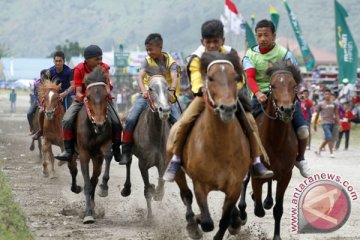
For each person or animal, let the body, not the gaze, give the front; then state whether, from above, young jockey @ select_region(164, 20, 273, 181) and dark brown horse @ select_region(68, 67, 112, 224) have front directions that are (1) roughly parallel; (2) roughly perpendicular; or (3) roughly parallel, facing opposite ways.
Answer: roughly parallel

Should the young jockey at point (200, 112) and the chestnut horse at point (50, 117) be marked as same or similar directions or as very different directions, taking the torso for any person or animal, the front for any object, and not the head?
same or similar directions

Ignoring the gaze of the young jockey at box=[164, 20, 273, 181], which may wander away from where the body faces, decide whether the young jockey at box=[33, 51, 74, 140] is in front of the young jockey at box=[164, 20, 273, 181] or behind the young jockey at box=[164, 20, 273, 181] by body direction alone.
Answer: behind

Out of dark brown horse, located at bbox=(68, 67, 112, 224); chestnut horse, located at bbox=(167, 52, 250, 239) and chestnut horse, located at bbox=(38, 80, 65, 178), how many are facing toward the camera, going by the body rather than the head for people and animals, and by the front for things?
3

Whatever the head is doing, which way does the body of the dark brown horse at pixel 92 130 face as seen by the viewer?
toward the camera

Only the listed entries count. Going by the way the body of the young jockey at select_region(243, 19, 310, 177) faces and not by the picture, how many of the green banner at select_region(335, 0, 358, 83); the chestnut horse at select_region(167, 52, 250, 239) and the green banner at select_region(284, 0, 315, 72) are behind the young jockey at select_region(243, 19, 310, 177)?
2

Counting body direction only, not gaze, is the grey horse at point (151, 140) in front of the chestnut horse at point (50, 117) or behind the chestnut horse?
in front

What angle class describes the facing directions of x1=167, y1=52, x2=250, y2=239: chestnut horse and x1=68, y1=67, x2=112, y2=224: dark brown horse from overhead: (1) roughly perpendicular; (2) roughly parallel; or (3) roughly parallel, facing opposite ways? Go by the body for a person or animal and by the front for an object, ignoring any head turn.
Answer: roughly parallel

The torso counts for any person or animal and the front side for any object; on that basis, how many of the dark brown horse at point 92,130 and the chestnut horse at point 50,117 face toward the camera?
2

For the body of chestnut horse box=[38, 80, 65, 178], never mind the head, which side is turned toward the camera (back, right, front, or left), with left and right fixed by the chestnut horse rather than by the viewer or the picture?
front

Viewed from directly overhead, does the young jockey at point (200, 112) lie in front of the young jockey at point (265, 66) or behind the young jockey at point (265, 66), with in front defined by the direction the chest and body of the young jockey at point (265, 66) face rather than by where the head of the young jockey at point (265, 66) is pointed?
in front

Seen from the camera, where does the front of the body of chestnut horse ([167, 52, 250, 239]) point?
toward the camera

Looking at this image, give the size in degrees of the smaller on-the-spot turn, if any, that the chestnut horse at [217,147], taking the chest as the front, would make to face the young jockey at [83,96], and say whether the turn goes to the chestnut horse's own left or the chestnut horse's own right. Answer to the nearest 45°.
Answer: approximately 135° to the chestnut horse's own right

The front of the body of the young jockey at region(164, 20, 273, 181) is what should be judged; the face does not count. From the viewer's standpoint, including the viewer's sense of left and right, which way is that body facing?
facing the viewer
